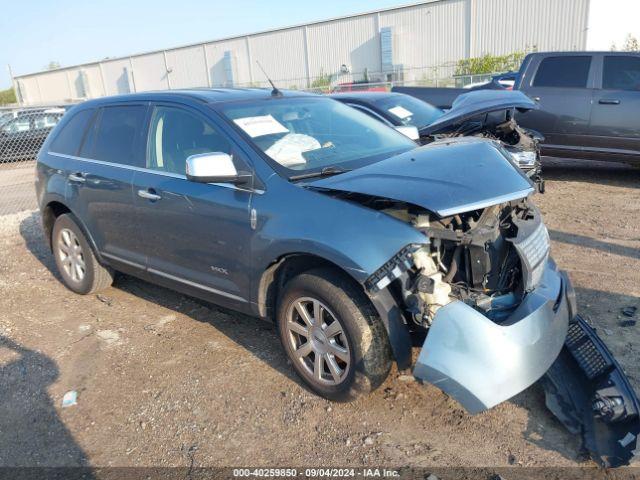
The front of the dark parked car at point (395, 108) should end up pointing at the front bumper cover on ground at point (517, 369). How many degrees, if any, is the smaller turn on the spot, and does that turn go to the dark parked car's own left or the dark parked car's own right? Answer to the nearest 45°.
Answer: approximately 45° to the dark parked car's own right

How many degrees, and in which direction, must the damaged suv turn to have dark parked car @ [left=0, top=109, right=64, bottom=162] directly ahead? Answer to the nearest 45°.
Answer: approximately 180°

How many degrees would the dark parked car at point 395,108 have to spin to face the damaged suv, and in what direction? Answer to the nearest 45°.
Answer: approximately 45° to its right

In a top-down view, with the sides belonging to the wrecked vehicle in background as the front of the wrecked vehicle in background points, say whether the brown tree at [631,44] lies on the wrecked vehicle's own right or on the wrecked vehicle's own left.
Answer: on the wrecked vehicle's own left

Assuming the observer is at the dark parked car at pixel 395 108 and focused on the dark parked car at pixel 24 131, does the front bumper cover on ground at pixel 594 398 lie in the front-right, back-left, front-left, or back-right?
back-left
